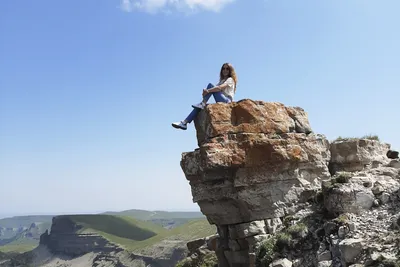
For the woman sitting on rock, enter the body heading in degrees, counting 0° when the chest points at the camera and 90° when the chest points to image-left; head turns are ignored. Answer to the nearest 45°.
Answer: approximately 90°

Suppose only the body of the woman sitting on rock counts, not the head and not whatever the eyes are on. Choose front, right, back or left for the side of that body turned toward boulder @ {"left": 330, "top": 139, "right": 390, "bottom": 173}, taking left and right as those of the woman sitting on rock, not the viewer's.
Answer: back
